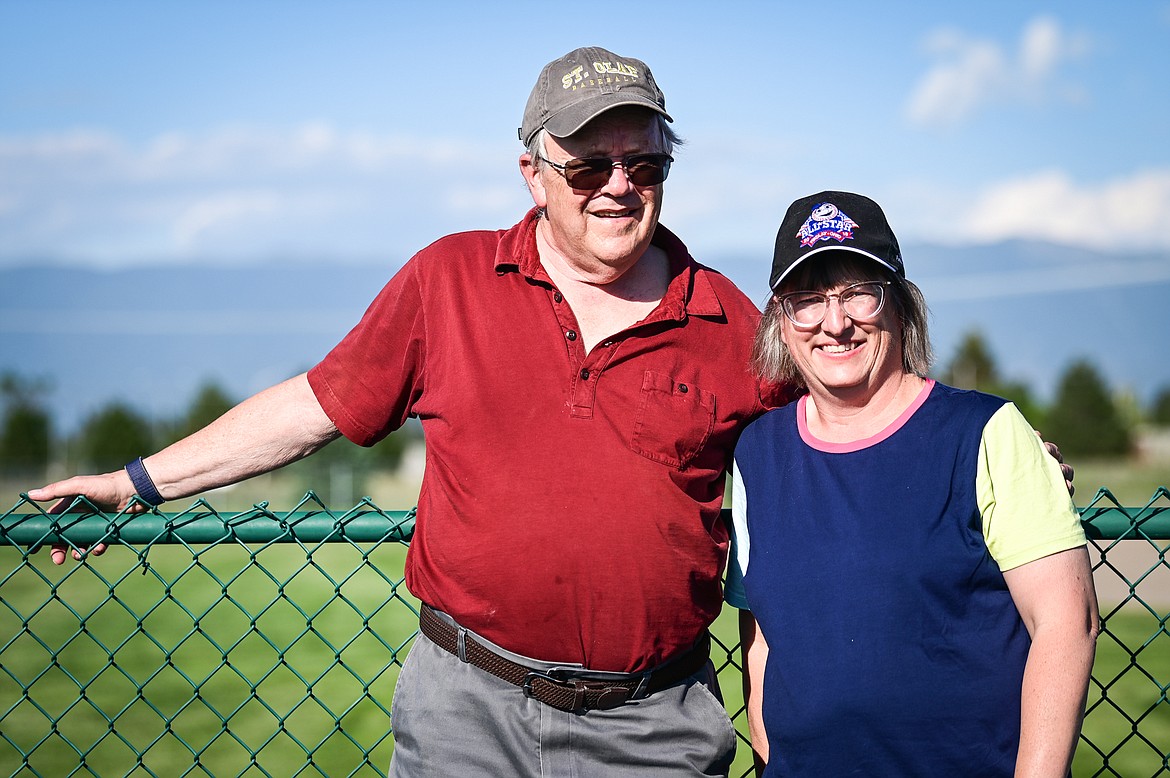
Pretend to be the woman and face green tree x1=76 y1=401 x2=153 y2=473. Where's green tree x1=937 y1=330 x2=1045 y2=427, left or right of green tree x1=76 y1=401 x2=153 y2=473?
right

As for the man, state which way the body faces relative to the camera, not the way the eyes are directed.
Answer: toward the camera

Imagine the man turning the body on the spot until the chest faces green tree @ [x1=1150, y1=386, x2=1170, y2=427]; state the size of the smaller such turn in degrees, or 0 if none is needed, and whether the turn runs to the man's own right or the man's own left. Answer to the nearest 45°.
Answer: approximately 135° to the man's own left

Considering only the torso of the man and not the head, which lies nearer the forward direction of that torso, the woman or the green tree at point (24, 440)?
the woman

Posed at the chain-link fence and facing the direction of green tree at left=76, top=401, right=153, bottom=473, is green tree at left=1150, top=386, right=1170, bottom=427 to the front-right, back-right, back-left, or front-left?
front-right

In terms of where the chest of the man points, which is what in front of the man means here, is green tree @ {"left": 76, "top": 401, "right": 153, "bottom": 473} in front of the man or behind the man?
behind

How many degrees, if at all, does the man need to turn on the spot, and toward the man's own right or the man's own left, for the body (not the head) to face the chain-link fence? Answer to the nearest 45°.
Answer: approximately 180°

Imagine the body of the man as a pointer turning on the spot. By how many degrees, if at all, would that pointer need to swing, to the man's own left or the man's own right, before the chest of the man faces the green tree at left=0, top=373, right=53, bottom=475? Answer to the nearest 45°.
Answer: approximately 180°

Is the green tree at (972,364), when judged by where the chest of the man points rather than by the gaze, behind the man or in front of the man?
behind

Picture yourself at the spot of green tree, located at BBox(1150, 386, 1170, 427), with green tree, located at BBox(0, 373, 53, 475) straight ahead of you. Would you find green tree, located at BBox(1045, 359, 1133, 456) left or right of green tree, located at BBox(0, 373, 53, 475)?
left

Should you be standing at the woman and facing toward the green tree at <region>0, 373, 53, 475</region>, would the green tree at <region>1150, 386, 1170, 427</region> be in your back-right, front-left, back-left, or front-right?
front-right

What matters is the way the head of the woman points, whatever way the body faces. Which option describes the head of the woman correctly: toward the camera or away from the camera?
toward the camera
